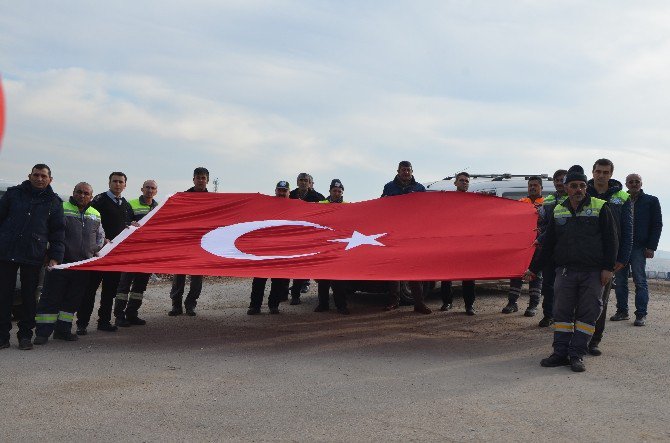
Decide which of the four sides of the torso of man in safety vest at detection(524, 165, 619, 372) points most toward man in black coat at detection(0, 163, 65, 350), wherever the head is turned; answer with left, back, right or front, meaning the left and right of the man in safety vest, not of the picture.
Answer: right

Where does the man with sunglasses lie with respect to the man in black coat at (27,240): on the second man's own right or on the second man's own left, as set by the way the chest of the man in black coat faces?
on the second man's own left

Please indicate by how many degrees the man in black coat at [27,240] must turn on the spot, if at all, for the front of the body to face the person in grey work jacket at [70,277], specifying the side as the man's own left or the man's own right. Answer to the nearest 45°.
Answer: approximately 135° to the man's own left

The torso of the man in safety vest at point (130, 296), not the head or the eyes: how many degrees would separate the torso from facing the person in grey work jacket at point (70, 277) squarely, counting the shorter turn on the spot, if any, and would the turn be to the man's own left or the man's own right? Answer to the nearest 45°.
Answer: approximately 90° to the man's own right
